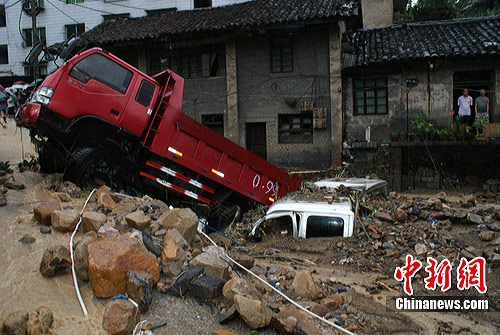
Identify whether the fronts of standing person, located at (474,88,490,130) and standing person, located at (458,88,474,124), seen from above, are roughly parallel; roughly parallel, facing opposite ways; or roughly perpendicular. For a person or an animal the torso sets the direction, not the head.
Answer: roughly parallel

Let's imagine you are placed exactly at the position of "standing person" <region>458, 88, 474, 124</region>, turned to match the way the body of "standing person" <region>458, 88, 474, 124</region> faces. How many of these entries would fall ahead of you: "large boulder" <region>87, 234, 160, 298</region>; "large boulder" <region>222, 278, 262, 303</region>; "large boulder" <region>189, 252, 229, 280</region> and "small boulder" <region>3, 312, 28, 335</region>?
4

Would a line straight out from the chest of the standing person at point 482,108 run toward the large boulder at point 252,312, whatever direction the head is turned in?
yes

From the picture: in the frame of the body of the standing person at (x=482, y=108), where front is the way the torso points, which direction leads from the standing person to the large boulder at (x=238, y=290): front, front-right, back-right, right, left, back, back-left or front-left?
front

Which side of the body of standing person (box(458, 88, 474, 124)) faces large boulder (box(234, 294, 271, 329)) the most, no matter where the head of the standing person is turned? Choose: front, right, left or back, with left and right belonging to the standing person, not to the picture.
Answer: front

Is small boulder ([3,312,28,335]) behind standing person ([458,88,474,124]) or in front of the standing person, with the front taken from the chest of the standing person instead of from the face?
in front

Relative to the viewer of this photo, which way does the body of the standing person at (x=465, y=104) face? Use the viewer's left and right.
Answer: facing the viewer
